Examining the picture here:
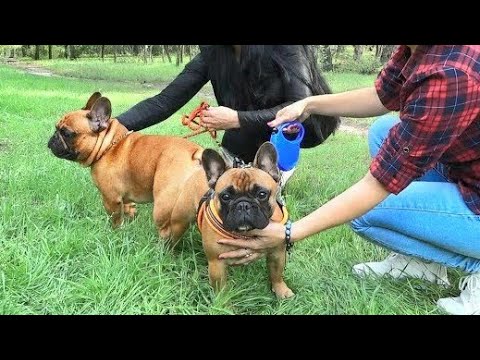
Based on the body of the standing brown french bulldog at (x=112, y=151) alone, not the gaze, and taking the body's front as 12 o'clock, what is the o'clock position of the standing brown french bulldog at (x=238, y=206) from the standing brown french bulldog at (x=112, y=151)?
the standing brown french bulldog at (x=238, y=206) is roughly at 8 o'clock from the standing brown french bulldog at (x=112, y=151).

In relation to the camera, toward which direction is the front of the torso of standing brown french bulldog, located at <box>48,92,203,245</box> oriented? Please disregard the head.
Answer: to the viewer's left

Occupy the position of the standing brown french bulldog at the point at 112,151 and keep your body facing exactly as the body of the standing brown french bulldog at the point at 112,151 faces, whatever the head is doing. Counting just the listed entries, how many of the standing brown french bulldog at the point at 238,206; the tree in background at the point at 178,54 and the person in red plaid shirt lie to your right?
1

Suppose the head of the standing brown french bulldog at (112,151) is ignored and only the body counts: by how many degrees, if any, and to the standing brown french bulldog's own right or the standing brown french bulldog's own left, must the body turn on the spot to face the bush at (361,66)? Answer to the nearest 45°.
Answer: approximately 135° to the standing brown french bulldog's own right

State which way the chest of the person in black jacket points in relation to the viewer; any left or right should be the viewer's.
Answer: facing the viewer and to the left of the viewer

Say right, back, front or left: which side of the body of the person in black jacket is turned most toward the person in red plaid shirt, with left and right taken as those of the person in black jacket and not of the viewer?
left

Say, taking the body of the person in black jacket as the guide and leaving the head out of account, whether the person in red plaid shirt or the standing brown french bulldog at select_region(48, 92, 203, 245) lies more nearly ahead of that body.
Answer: the standing brown french bulldog

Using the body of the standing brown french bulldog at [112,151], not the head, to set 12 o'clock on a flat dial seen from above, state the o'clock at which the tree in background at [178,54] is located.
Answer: The tree in background is roughly at 3 o'clock from the standing brown french bulldog.

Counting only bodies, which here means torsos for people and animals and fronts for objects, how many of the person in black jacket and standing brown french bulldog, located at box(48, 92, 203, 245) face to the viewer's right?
0

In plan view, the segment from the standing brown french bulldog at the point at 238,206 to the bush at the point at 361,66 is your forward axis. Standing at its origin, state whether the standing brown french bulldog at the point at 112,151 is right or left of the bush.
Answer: left
